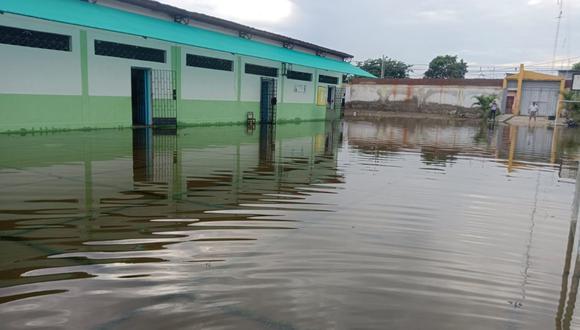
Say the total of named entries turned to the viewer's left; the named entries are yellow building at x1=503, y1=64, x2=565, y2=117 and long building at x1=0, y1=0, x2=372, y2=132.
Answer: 0

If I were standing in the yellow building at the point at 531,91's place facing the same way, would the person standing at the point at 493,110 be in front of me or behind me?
in front

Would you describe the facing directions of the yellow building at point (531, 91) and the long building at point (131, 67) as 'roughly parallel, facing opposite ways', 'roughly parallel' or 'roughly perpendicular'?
roughly perpendicular

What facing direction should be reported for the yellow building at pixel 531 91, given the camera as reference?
facing the viewer

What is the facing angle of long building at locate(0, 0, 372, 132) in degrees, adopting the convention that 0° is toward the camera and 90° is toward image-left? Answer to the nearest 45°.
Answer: approximately 315°
